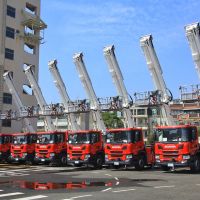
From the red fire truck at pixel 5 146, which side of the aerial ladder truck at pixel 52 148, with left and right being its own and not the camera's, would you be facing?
right

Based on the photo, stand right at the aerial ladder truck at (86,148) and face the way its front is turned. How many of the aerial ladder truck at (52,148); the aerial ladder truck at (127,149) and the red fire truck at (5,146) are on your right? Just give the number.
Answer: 2

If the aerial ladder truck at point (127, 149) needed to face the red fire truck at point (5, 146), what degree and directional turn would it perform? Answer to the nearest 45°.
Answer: approximately 90° to its right

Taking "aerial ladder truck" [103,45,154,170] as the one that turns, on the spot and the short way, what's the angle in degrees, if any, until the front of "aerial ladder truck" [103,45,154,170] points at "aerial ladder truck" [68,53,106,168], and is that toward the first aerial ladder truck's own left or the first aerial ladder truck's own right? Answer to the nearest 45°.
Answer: approximately 90° to the first aerial ladder truck's own right

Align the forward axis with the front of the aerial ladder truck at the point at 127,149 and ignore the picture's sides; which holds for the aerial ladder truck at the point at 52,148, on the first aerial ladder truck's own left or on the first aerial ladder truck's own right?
on the first aerial ladder truck's own right

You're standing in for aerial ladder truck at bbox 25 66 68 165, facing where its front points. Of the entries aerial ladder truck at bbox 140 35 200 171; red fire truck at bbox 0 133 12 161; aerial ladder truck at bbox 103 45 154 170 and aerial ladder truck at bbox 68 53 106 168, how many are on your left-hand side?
3

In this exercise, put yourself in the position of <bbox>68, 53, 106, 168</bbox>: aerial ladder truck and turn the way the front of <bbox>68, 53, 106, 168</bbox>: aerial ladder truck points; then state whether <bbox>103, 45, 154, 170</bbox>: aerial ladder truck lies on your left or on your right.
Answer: on your left

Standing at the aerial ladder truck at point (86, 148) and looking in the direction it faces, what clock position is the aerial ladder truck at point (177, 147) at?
the aerial ladder truck at point (177, 147) is roughly at 9 o'clock from the aerial ladder truck at point (86, 148).

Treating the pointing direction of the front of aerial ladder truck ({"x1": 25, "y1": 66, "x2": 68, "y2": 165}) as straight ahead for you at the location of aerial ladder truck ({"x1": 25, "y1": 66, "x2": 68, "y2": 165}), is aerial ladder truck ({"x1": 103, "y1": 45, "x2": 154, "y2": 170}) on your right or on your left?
on your left

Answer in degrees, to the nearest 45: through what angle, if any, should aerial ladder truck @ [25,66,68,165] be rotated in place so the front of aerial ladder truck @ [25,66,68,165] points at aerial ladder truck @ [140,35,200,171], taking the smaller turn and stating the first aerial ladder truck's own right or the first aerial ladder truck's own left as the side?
approximately 90° to the first aerial ladder truck's own left

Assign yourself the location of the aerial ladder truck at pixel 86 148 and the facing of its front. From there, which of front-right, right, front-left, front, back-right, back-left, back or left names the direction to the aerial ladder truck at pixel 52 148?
right
